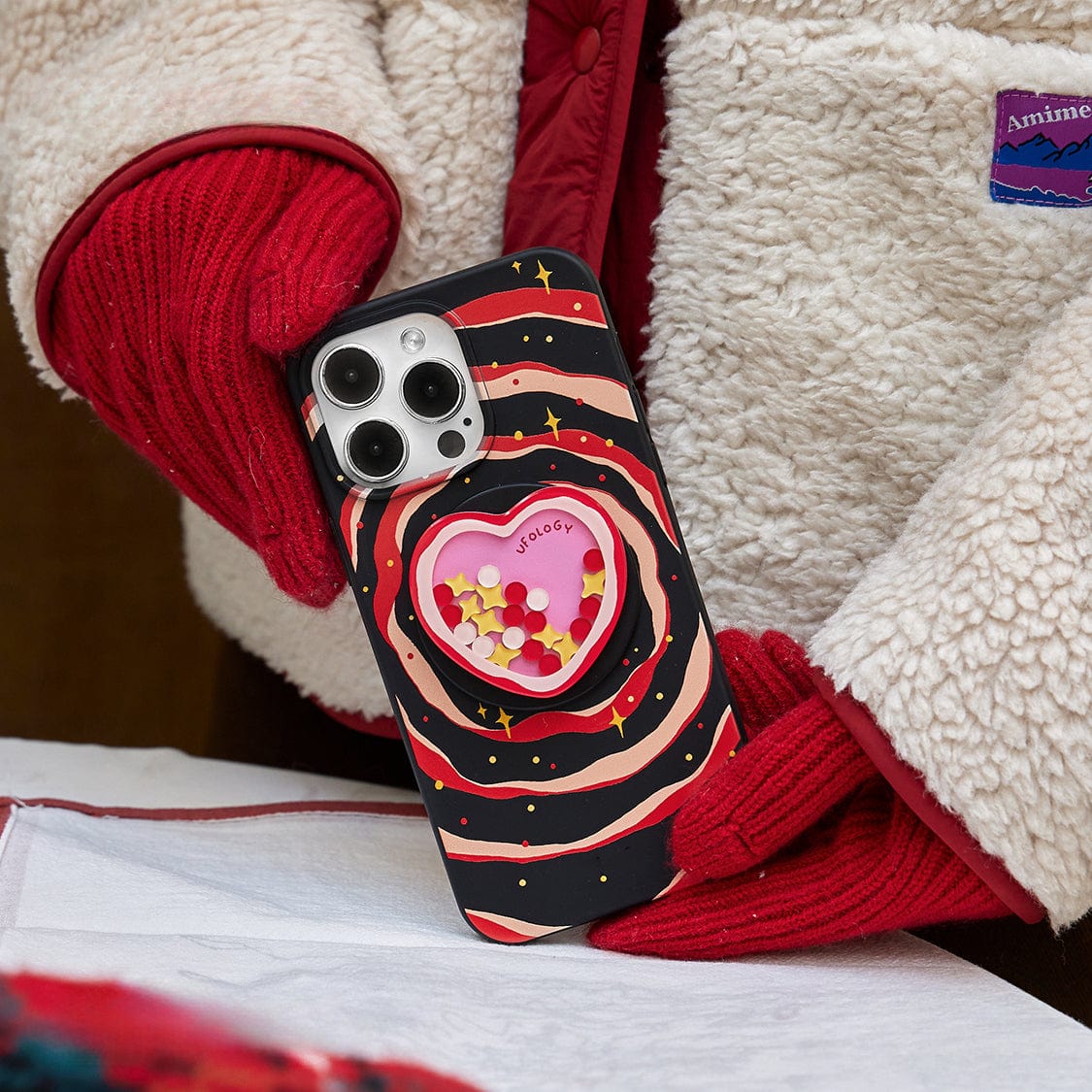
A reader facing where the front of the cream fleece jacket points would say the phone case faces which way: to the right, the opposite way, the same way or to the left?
the opposite way

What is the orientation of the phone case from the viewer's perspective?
away from the camera

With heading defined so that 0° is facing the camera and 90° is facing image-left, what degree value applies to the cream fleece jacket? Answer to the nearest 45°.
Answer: approximately 0°
